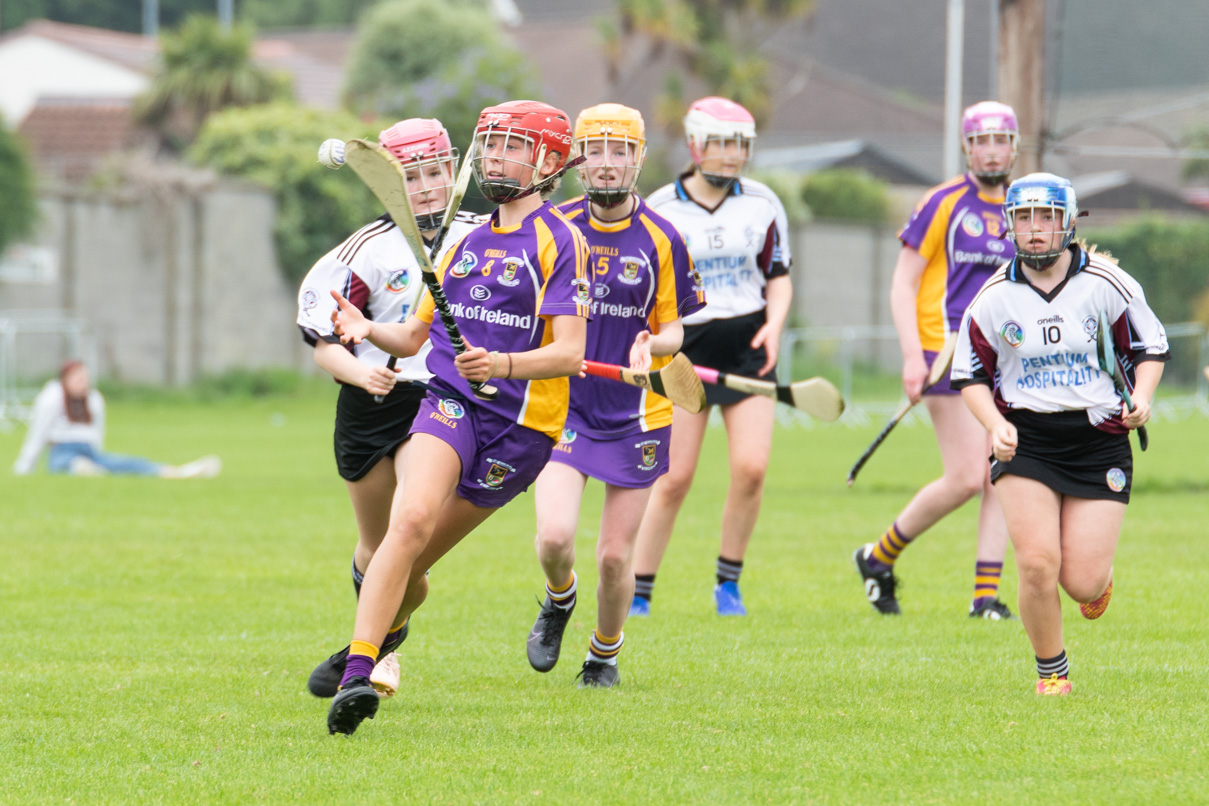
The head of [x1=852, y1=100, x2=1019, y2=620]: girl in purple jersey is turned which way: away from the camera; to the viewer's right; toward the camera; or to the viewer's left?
toward the camera

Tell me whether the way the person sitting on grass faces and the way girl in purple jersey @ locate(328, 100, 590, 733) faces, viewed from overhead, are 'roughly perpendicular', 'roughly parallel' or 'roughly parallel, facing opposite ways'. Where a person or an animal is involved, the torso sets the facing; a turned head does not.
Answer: roughly perpendicular

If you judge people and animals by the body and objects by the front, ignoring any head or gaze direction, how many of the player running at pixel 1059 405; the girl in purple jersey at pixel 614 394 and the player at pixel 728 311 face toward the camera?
3

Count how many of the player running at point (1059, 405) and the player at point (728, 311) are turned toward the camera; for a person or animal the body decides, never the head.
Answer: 2

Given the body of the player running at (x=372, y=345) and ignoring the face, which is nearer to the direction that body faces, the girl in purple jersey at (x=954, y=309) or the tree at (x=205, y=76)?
the girl in purple jersey

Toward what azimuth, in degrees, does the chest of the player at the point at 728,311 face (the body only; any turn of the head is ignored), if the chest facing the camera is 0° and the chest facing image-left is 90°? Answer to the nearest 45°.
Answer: approximately 0°

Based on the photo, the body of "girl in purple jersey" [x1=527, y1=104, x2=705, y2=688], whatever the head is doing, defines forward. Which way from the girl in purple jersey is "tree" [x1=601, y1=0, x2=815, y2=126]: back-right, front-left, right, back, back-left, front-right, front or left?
back

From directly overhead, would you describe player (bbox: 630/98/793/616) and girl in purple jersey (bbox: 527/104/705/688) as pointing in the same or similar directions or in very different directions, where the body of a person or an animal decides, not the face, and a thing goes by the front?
same or similar directions

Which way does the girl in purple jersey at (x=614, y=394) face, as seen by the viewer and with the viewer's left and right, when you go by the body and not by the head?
facing the viewer

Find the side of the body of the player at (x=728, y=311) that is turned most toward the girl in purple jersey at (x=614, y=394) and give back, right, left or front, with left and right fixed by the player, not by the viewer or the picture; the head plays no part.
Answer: front

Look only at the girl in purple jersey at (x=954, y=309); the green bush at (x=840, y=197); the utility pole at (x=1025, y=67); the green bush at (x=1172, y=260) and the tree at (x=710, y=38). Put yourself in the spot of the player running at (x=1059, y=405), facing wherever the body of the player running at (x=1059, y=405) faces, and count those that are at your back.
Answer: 5

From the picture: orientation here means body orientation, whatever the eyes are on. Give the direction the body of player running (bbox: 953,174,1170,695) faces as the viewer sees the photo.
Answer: toward the camera

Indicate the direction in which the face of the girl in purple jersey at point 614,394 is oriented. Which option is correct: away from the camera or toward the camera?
toward the camera
